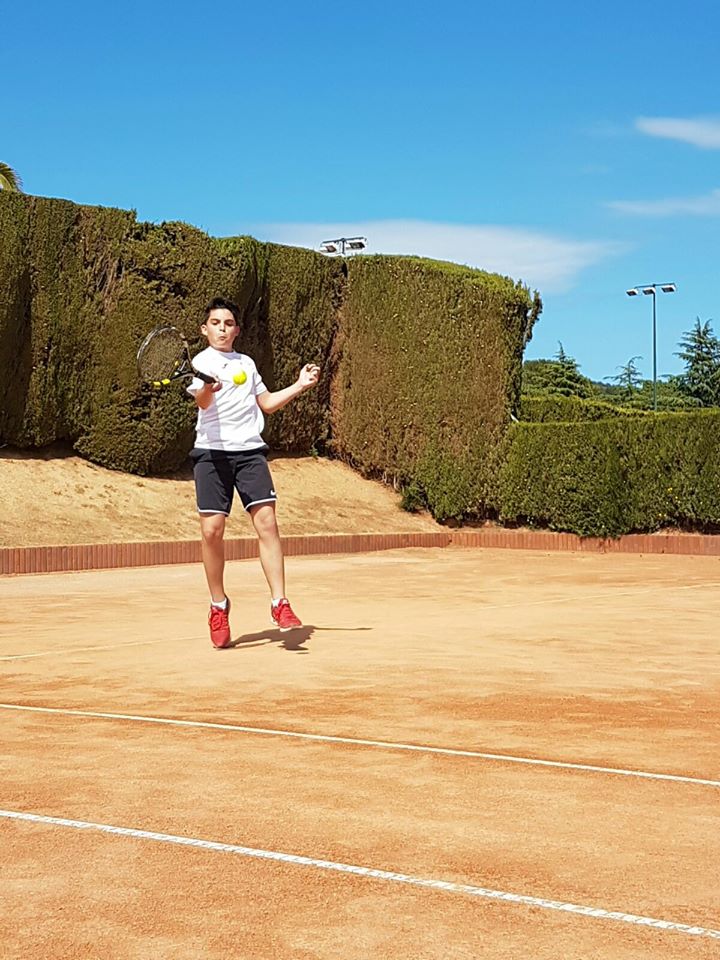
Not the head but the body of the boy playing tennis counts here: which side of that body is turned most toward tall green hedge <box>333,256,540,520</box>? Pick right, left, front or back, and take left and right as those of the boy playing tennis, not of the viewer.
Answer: back

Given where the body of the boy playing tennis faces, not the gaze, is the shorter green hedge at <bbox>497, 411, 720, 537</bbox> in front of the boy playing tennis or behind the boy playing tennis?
behind

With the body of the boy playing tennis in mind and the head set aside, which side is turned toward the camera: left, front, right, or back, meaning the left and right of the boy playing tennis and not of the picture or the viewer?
front

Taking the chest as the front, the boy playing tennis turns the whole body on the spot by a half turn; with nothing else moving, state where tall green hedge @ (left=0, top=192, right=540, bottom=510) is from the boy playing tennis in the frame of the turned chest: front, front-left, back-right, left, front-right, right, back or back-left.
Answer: front
